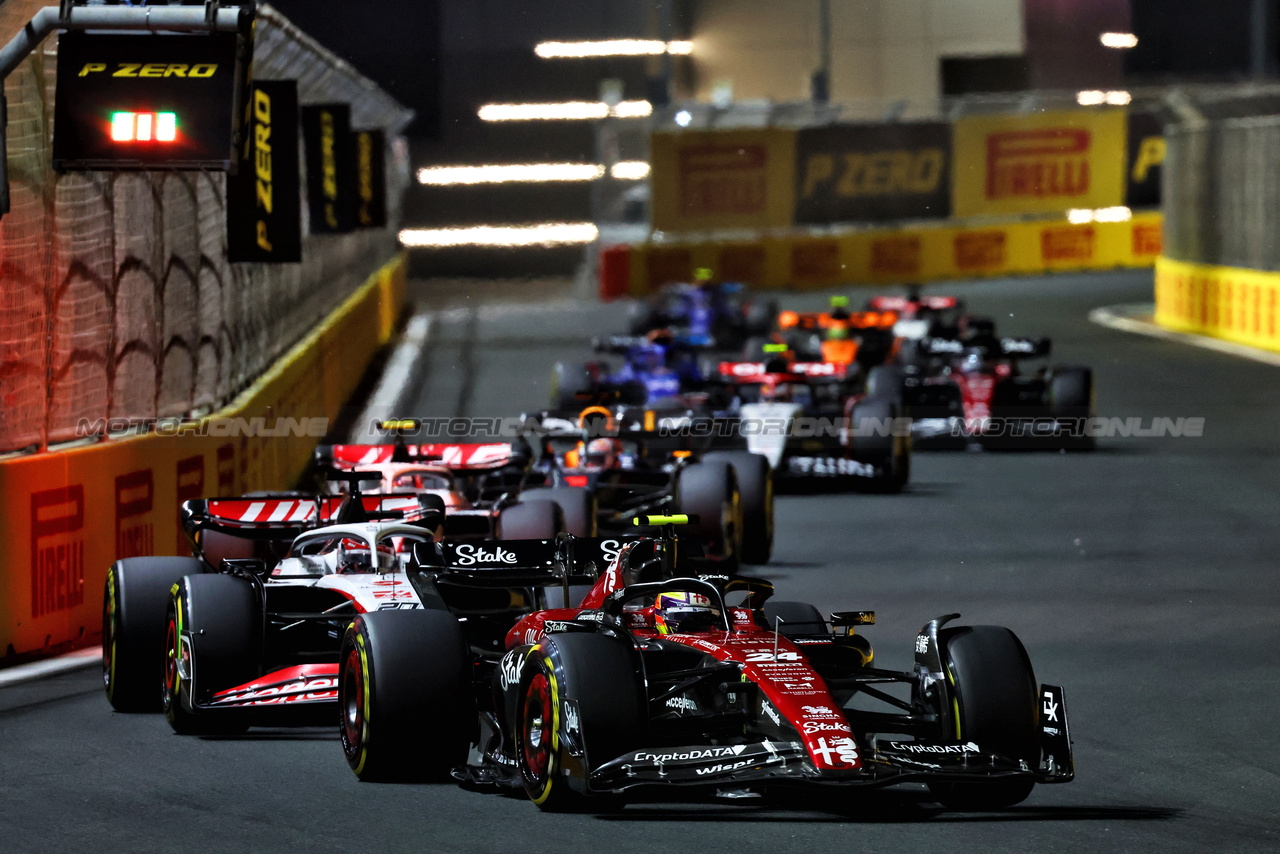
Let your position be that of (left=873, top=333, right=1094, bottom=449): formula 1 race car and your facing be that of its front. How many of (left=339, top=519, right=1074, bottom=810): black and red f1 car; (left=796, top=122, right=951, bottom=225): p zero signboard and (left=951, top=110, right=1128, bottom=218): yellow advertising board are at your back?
2

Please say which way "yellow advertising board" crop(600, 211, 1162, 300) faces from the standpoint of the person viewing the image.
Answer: facing the viewer

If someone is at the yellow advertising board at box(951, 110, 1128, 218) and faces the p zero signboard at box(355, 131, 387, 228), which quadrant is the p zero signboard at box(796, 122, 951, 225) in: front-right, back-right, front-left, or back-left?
front-right

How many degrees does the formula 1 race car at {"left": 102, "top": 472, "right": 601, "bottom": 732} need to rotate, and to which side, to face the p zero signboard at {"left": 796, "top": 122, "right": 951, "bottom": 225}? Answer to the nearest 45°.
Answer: approximately 135° to its left

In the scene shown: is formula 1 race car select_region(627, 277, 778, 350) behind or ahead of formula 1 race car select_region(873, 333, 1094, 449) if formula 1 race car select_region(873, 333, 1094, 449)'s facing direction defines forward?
behind

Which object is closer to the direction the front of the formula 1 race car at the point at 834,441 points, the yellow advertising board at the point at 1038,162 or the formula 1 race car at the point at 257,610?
the formula 1 race car

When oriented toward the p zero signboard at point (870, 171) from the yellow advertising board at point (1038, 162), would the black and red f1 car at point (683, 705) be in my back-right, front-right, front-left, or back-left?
front-left

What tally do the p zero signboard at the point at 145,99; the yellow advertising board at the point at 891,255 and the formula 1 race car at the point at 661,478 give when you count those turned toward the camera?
3

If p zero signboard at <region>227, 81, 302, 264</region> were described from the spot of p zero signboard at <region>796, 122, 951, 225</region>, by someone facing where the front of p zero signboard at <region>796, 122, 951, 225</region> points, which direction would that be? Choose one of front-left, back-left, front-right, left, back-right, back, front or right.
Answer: front

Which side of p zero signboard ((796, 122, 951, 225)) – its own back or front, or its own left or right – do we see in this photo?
front

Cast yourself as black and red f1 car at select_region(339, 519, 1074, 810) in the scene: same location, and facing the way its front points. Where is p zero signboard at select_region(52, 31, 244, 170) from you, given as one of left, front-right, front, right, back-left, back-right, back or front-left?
back

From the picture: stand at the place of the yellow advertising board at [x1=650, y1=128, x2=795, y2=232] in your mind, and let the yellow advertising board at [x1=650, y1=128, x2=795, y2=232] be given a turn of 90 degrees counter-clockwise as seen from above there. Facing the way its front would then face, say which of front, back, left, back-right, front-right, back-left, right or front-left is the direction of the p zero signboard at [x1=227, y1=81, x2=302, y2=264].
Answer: right

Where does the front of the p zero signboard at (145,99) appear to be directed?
toward the camera

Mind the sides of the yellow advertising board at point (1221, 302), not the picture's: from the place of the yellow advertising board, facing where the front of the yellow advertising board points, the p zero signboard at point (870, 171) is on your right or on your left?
on your right

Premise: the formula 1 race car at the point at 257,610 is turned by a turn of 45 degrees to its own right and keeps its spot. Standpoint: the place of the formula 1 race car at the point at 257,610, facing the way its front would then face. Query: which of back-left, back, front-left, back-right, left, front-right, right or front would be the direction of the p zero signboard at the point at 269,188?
back

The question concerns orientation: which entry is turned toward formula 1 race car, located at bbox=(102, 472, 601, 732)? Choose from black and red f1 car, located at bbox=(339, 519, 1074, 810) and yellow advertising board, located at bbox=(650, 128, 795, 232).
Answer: the yellow advertising board

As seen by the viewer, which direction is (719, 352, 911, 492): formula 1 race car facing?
toward the camera
